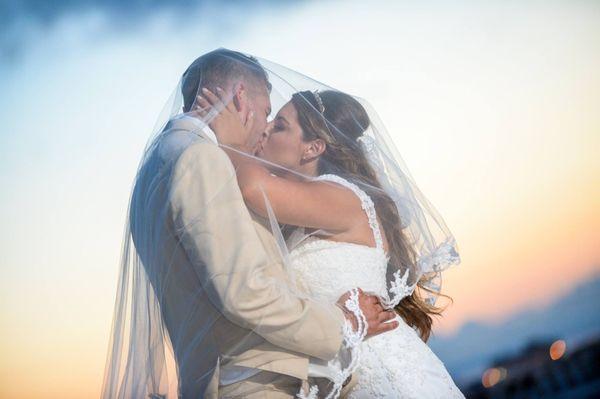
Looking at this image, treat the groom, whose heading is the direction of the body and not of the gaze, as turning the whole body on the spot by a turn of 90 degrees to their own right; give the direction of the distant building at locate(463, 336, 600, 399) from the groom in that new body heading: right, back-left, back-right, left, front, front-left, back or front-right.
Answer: back-left

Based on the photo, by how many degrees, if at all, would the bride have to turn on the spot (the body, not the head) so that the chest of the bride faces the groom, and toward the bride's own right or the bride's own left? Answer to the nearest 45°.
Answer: approximately 45° to the bride's own left

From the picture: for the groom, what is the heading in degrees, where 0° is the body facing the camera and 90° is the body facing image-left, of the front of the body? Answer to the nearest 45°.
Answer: approximately 270°

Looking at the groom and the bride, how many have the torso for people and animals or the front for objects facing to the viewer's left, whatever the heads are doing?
1

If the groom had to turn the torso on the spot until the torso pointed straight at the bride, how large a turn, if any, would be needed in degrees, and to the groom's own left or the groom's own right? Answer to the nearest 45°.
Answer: approximately 45° to the groom's own left

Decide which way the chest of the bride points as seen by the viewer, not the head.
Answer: to the viewer's left

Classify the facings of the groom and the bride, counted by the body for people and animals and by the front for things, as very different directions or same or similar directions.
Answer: very different directions

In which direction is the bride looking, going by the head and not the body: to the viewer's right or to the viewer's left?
to the viewer's left
